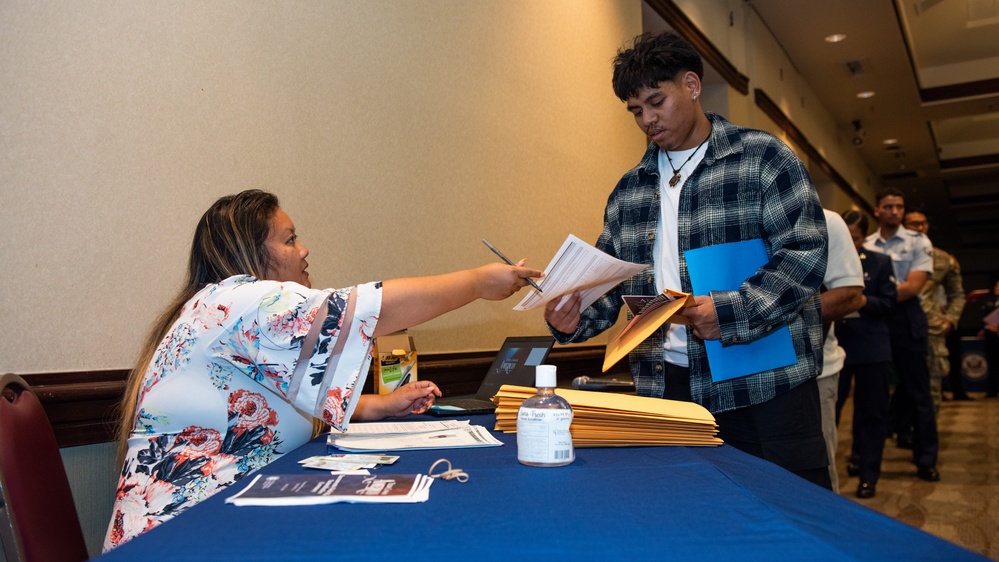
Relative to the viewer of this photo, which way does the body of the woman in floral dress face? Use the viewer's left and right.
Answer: facing to the right of the viewer

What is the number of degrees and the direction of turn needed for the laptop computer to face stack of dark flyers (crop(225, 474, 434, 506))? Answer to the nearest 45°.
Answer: approximately 45° to its left

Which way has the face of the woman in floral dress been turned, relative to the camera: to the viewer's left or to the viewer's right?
to the viewer's right

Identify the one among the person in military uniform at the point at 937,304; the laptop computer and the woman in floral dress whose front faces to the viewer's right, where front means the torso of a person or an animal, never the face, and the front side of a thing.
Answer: the woman in floral dress

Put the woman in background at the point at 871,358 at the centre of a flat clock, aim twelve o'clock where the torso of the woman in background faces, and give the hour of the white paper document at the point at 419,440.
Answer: The white paper document is roughly at 11 o'clock from the woman in background.

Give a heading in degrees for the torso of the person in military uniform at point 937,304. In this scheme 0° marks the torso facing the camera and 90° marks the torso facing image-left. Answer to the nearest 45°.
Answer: approximately 45°

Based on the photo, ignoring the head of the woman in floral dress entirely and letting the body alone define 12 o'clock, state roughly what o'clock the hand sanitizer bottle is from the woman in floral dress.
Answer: The hand sanitizer bottle is roughly at 1 o'clock from the woman in floral dress.

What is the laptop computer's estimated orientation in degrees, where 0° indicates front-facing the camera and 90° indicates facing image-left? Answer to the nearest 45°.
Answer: approximately 45°

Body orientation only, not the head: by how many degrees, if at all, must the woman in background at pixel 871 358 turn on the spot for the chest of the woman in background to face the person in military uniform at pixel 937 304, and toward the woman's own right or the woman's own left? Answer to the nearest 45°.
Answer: approximately 135° to the woman's own right

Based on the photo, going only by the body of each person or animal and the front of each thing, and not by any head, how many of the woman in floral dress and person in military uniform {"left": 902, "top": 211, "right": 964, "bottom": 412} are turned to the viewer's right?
1
